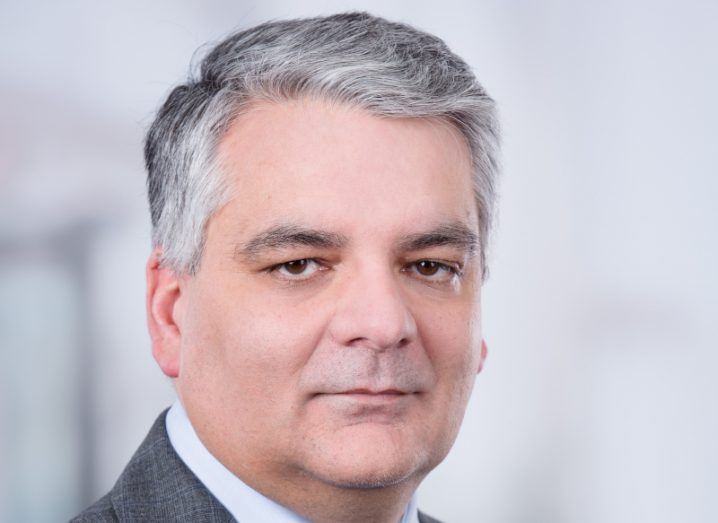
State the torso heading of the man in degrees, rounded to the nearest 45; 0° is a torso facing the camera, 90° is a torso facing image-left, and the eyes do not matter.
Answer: approximately 315°
